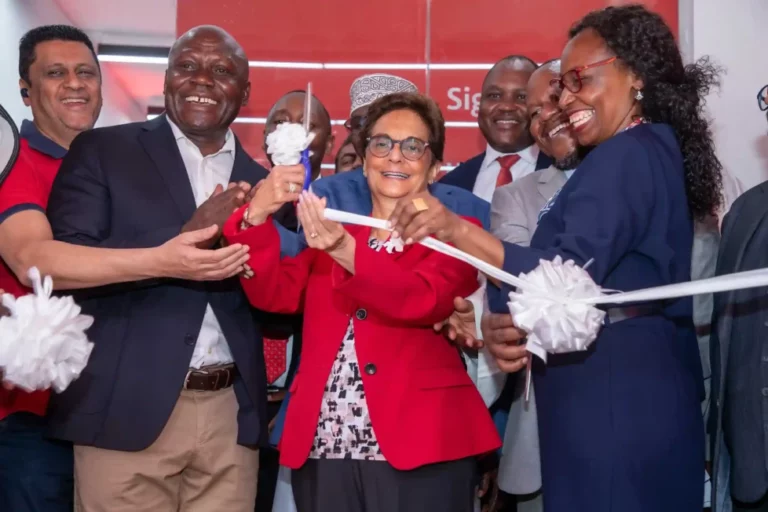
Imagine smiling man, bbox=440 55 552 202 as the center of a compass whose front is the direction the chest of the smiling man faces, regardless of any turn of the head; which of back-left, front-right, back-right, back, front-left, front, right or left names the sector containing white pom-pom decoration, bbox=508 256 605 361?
front

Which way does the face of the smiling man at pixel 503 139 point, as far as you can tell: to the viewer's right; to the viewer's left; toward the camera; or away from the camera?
toward the camera

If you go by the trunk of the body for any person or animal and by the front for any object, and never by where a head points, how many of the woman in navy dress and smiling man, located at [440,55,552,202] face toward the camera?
1

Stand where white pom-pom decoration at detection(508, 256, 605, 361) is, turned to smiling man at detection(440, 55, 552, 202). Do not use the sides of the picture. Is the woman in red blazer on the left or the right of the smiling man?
left

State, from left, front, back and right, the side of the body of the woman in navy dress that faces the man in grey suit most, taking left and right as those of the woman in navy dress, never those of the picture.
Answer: right

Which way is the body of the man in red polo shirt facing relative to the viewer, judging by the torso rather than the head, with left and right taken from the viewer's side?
facing the viewer and to the right of the viewer

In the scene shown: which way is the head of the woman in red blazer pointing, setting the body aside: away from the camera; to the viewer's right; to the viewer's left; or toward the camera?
toward the camera

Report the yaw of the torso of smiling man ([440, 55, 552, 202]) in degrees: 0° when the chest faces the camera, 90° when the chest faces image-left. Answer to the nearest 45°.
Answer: approximately 0°

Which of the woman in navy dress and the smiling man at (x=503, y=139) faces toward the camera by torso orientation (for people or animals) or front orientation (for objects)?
the smiling man

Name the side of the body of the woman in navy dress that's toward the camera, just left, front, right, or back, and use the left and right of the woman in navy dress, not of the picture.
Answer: left

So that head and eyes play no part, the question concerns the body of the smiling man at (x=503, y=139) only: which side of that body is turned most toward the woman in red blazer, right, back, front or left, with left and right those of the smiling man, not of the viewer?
front

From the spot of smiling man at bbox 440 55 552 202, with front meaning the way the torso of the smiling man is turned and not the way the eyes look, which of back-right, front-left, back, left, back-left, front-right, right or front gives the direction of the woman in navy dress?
front

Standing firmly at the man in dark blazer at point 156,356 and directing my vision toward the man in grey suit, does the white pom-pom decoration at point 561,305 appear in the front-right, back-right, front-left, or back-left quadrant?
front-right

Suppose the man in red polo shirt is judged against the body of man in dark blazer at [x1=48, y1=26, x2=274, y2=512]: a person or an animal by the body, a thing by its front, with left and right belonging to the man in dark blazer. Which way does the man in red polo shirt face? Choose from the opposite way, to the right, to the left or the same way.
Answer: the same way

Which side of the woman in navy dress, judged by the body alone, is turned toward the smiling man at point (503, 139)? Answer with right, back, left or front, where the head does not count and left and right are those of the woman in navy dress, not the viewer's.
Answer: right

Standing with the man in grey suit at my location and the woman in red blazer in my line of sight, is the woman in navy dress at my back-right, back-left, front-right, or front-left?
front-left
